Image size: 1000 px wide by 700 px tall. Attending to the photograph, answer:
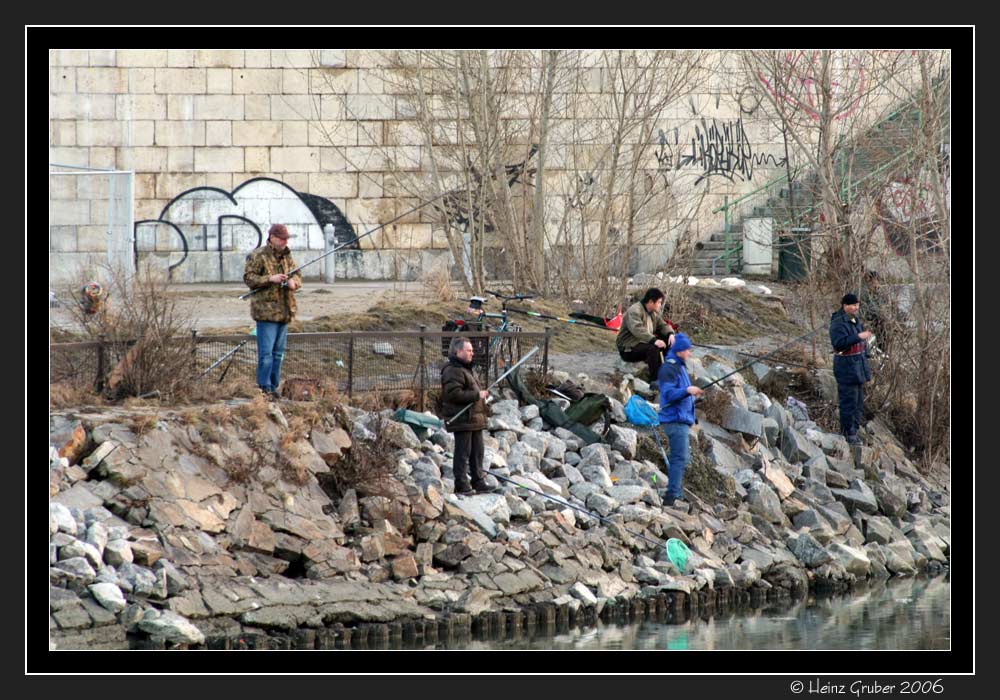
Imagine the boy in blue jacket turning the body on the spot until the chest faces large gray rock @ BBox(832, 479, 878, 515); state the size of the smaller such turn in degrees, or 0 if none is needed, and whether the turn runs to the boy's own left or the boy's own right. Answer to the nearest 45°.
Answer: approximately 45° to the boy's own left

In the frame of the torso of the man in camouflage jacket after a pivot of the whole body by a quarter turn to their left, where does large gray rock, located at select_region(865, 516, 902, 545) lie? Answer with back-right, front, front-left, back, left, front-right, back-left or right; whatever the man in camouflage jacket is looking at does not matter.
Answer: front-right

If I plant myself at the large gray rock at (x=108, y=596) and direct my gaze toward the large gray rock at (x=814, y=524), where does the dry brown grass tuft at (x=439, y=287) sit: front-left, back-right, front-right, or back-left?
front-left

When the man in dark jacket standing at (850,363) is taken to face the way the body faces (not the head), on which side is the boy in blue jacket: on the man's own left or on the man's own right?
on the man's own right

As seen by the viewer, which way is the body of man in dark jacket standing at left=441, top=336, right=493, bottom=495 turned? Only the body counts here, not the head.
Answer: to the viewer's right

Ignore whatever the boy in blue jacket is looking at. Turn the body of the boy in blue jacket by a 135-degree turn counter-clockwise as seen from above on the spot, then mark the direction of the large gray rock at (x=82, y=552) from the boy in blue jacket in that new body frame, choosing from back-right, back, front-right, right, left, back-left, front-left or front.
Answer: left

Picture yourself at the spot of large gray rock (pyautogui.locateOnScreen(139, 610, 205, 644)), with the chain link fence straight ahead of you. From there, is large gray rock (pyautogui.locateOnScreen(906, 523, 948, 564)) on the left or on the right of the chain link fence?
right

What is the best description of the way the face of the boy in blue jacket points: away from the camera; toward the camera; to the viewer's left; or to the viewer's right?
to the viewer's right

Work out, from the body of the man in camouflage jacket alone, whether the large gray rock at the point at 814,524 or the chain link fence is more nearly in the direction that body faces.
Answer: the large gray rock

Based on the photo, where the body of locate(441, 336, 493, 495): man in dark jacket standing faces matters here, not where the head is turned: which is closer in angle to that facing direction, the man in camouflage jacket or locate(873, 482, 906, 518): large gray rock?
the large gray rock

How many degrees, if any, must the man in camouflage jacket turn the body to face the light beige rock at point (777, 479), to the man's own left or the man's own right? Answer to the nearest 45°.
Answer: approximately 45° to the man's own left

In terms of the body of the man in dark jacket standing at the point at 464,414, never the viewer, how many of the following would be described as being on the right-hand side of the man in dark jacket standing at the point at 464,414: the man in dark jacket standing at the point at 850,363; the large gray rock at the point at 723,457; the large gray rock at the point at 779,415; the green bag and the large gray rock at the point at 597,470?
0

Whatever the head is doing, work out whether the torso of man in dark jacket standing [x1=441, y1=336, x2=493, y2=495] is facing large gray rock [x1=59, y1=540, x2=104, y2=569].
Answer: no

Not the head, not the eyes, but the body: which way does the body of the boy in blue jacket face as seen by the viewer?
to the viewer's right

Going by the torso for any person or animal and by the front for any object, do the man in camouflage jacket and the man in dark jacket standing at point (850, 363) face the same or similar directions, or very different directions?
same or similar directions
